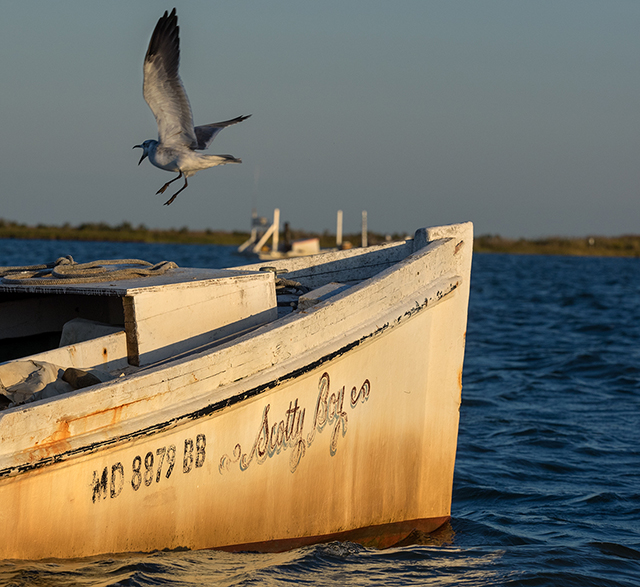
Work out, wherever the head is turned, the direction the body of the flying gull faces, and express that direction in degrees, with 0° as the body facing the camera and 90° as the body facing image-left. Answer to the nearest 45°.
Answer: approximately 90°

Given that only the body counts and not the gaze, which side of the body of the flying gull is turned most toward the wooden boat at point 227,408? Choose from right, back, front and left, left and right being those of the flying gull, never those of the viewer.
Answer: left
